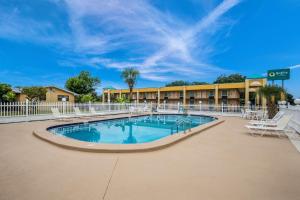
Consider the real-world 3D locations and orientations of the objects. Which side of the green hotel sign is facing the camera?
front

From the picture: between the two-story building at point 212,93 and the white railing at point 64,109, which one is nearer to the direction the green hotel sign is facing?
the white railing

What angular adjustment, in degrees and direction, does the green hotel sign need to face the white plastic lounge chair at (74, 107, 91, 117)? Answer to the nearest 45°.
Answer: approximately 45° to its right

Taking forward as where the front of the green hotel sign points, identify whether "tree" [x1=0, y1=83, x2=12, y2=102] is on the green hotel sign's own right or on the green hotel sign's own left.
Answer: on the green hotel sign's own right

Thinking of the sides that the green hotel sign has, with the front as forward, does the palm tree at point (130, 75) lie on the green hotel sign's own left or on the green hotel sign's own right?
on the green hotel sign's own right

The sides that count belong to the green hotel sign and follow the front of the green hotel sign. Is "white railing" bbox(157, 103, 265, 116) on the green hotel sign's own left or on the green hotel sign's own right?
on the green hotel sign's own right

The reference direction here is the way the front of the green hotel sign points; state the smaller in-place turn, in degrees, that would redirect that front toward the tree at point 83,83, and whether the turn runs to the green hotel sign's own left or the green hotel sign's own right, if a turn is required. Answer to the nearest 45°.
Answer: approximately 90° to the green hotel sign's own right

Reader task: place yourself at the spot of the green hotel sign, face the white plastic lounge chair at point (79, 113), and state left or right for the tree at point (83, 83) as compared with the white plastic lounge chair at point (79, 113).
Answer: right

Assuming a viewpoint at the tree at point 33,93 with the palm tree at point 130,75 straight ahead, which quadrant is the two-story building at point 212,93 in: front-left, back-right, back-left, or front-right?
front-right

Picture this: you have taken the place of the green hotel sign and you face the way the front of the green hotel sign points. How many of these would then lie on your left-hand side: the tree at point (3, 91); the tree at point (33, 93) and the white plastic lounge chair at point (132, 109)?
0
